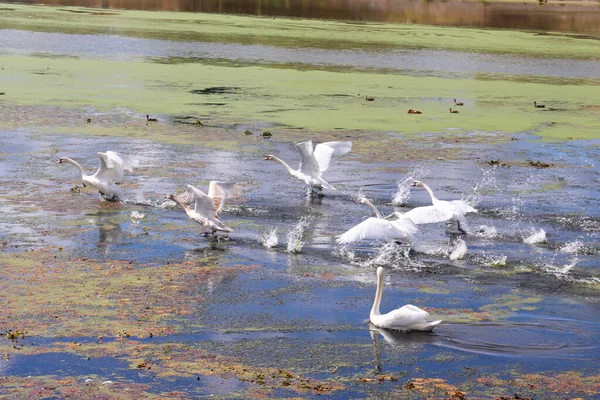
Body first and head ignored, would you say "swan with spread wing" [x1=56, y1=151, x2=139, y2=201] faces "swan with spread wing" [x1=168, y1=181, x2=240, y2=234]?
no

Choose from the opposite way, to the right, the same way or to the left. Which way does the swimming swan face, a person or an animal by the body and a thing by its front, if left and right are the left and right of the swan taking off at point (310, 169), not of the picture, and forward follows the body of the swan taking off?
the same way

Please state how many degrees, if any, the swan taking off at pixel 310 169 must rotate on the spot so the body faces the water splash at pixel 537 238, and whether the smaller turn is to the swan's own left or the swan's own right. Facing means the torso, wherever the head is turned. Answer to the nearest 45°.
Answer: approximately 135° to the swan's own left

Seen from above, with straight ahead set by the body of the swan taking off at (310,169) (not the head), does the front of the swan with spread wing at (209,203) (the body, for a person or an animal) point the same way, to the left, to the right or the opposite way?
the same way

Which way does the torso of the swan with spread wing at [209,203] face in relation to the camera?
to the viewer's left

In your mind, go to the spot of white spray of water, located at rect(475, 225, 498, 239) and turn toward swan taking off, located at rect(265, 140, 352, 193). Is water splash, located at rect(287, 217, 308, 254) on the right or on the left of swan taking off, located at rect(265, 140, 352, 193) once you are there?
left

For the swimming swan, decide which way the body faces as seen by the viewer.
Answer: to the viewer's left

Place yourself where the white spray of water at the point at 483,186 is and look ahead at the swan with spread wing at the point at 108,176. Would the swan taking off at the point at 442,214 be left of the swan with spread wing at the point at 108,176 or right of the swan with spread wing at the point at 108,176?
left

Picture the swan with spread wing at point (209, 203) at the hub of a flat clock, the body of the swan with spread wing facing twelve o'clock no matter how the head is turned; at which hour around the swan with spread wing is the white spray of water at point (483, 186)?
The white spray of water is roughly at 5 o'clock from the swan with spread wing.

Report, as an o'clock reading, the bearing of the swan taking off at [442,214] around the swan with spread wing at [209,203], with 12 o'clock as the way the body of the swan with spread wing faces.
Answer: The swan taking off is roughly at 6 o'clock from the swan with spread wing.

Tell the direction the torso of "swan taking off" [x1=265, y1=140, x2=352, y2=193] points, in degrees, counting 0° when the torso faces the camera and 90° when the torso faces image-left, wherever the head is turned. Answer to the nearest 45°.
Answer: approximately 90°

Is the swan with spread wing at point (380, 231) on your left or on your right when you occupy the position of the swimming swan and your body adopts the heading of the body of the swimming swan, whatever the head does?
on your right

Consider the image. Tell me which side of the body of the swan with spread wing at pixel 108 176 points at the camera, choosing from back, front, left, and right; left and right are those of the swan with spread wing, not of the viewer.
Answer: left

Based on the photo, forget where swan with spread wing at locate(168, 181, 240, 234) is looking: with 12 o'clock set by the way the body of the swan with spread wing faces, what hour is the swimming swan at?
The swimming swan is roughly at 8 o'clock from the swan with spread wing.

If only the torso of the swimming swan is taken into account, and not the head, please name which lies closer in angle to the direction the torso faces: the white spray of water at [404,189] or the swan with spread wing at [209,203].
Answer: the swan with spread wing

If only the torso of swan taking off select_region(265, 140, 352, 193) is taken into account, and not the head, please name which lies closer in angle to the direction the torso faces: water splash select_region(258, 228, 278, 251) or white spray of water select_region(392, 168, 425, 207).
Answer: the water splash

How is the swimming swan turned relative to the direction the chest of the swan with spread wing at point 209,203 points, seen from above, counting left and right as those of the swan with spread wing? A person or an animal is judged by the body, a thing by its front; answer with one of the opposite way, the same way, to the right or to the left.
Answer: the same way

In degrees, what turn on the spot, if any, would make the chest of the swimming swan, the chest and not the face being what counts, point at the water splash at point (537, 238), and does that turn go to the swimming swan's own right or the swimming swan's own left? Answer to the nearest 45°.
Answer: approximately 135° to the swimming swan's own right

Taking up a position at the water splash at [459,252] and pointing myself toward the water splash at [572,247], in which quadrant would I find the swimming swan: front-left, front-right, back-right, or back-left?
back-right
